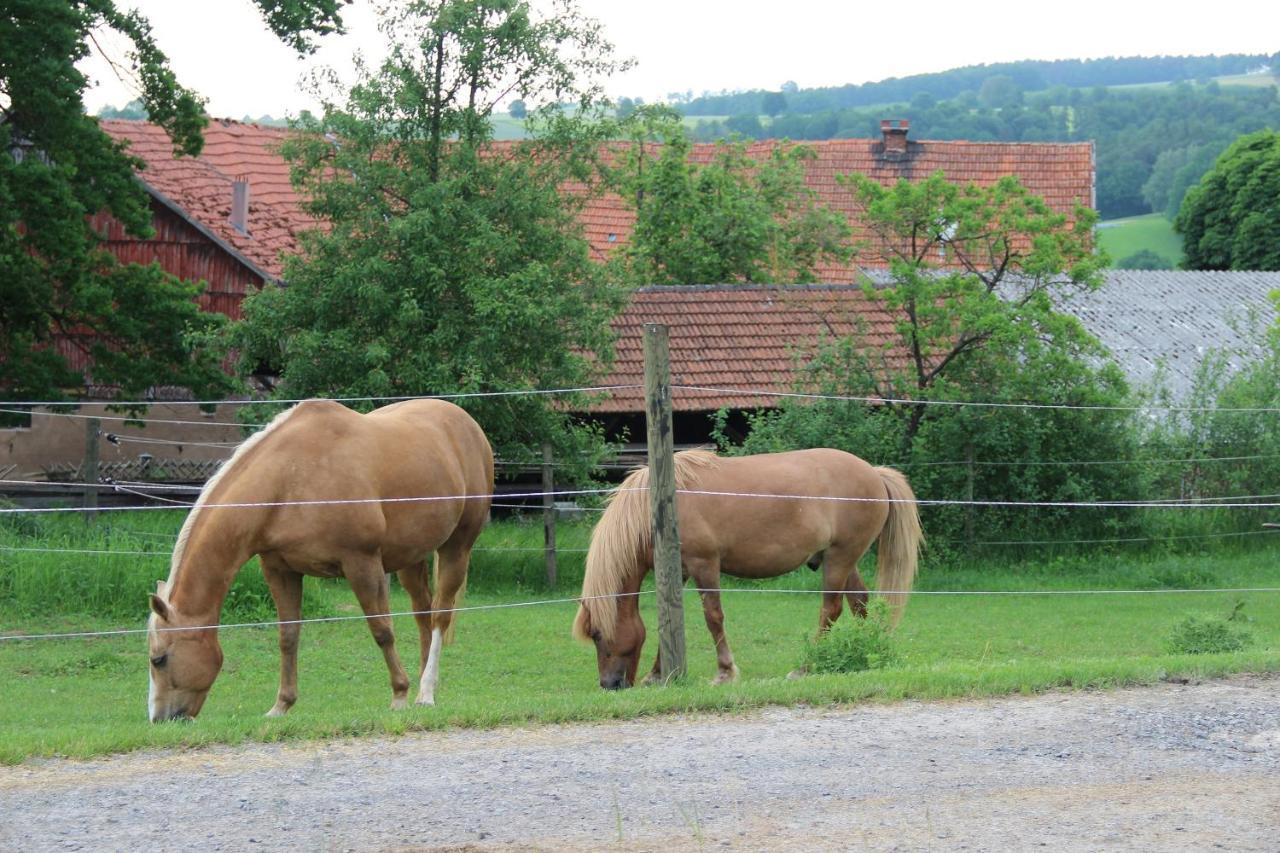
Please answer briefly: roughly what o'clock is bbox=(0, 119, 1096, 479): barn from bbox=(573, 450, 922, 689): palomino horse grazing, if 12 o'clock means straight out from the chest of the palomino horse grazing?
The barn is roughly at 2 o'clock from the palomino horse grazing.

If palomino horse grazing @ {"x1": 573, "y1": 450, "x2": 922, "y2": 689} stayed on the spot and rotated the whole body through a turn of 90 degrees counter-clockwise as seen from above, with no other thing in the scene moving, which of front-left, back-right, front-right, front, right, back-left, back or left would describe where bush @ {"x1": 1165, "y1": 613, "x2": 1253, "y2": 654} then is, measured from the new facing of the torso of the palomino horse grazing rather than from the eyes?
left

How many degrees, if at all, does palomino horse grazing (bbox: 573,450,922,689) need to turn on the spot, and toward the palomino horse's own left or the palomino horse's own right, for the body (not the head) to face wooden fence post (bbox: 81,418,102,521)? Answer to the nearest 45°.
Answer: approximately 45° to the palomino horse's own right

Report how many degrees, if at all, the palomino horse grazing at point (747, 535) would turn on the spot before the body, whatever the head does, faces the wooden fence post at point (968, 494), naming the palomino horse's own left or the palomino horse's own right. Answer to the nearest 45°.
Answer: approximately 90° to the palomino horse's own right

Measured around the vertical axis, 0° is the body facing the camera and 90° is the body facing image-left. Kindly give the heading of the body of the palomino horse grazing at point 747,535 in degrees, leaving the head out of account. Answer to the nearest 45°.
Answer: approximately 90°

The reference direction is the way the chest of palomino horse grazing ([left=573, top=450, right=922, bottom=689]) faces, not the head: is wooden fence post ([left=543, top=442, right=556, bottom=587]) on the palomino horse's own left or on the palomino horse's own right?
on the palomino horse's own right

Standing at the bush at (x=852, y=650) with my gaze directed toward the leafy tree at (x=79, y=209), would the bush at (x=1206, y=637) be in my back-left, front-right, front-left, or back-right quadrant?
back-right

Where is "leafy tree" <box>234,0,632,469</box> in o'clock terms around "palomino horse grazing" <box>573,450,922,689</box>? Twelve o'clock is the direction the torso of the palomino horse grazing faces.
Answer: The leafy tree is roughly at 2 o'clock from the palomino horse grazing.

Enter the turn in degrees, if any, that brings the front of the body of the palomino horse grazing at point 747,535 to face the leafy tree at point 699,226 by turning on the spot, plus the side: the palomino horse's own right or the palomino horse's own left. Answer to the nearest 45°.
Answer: approximately 90° to the palomino horse's own right
